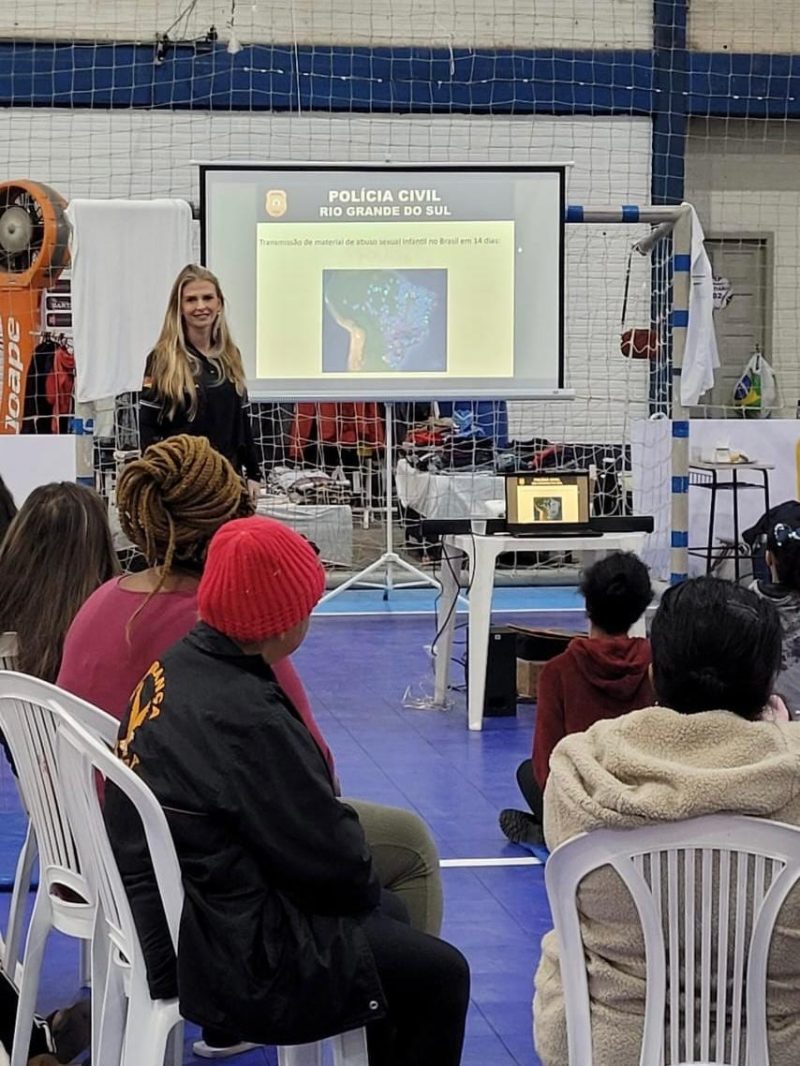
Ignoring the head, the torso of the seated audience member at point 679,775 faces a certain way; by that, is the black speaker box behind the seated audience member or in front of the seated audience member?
in front

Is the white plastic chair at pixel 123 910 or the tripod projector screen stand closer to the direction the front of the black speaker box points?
the white plastic chair

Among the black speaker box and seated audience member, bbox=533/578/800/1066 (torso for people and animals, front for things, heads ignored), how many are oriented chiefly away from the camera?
1

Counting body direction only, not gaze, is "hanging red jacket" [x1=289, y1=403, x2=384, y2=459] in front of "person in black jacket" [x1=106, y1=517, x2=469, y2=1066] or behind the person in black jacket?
in front

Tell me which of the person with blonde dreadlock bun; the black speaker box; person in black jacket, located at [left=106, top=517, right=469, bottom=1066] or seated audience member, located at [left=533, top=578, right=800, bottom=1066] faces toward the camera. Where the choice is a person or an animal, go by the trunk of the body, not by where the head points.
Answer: the black speaker box

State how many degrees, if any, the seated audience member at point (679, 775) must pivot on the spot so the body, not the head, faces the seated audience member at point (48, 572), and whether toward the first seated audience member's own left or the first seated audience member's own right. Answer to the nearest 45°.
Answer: approximately 45° to the first seated audience member's own left

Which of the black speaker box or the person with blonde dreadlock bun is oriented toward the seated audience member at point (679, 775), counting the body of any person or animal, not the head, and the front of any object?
the black speaker box

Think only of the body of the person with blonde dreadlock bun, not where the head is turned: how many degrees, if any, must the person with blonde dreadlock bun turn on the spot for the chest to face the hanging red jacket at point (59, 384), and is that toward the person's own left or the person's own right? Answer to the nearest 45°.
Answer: approximately 45° to the person's own left

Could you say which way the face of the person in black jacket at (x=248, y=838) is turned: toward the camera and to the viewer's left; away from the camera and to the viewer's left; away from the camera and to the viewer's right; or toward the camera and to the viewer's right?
away from the camera and to the viewer's right

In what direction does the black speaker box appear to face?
toward the camera

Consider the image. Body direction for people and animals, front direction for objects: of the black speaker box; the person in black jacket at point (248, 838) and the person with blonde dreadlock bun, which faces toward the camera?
the black speaker box

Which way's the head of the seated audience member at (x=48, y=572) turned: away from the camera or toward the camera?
away from the camera

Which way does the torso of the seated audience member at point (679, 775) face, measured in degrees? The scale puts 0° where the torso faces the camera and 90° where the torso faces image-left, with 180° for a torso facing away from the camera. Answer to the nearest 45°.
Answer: approximately 180°

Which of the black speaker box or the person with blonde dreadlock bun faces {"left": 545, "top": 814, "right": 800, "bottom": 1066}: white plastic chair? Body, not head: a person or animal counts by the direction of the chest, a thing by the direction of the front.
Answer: the black speaker box
